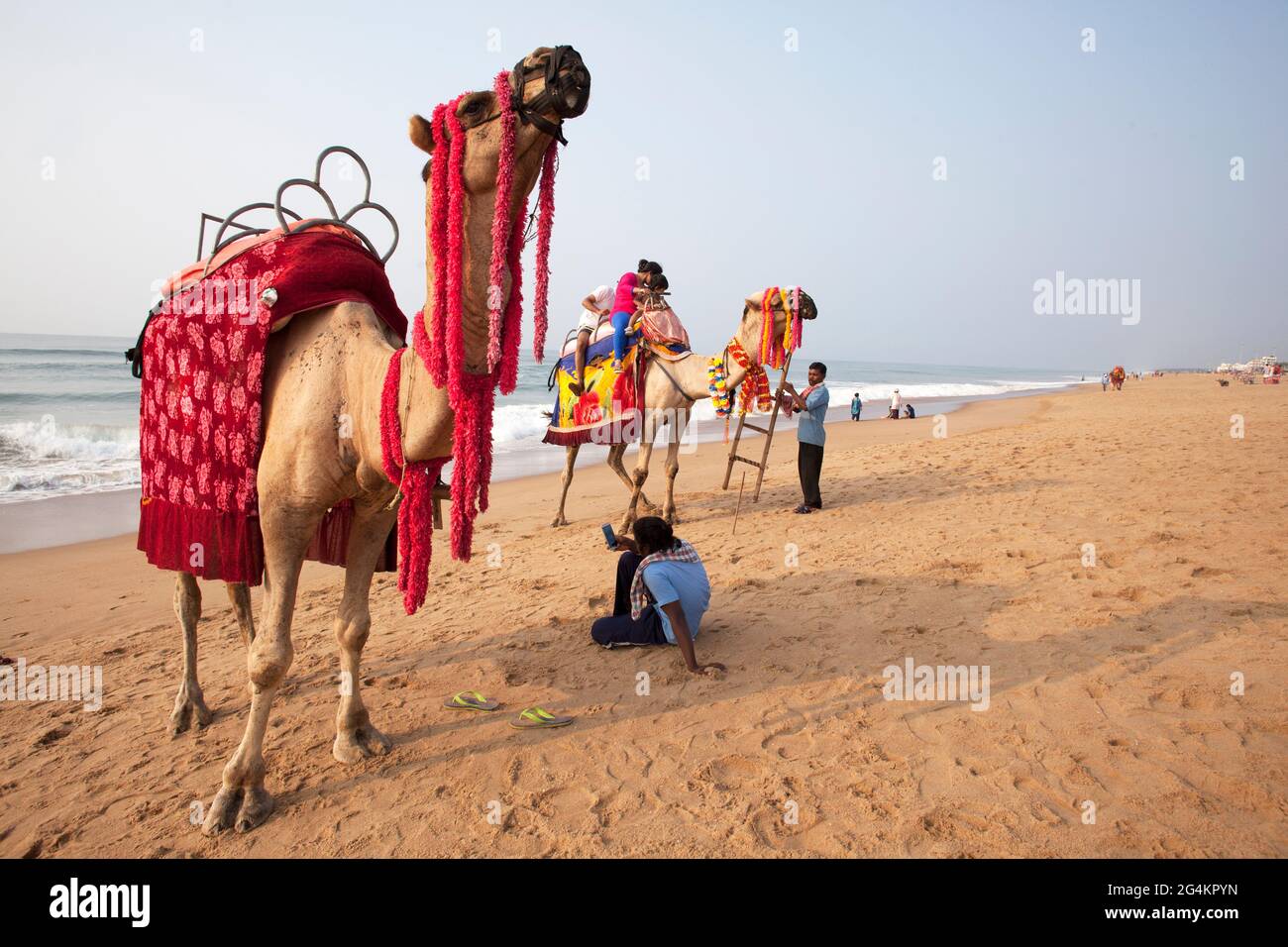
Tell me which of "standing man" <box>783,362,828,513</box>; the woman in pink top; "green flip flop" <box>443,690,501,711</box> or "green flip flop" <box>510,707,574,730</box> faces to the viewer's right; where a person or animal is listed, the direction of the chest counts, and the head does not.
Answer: the woman in pink top

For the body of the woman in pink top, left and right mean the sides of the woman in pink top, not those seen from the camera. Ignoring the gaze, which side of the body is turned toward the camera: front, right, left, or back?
right

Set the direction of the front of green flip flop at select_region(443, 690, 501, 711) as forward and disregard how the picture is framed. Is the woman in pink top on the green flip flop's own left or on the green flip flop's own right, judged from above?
on the green flip flop's own right

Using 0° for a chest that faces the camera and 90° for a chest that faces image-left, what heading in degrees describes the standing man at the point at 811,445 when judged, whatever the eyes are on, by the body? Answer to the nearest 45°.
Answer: approximately 90°

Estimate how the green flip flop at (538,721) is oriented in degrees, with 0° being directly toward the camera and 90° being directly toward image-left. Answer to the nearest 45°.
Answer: approximately 90°

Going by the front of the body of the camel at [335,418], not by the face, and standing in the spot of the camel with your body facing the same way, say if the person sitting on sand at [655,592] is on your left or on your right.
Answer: on your left

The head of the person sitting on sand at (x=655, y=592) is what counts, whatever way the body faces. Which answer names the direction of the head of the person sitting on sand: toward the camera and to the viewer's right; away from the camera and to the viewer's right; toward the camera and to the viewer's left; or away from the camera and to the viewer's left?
away from the camera and to the viewer's left

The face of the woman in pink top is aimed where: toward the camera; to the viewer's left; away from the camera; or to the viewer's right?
to the viewer's right

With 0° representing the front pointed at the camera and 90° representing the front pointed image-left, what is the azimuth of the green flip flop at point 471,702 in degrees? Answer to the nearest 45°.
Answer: approximately 90°
